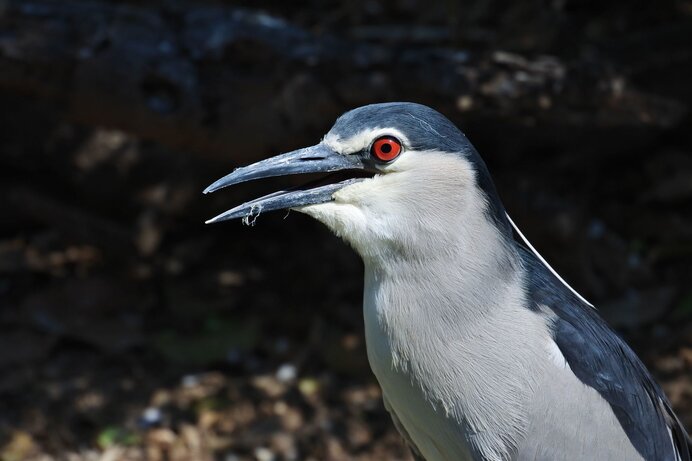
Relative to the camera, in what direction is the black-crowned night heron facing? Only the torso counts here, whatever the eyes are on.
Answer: to the viewer's left
